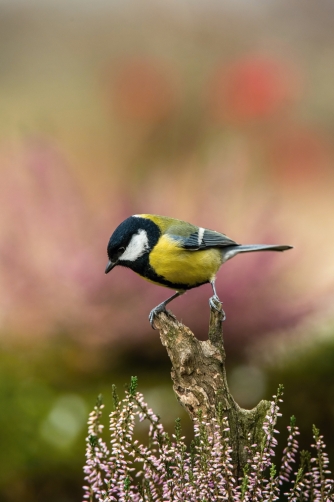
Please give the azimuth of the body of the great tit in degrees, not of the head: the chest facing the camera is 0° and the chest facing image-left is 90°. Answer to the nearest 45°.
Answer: approximately 90°
